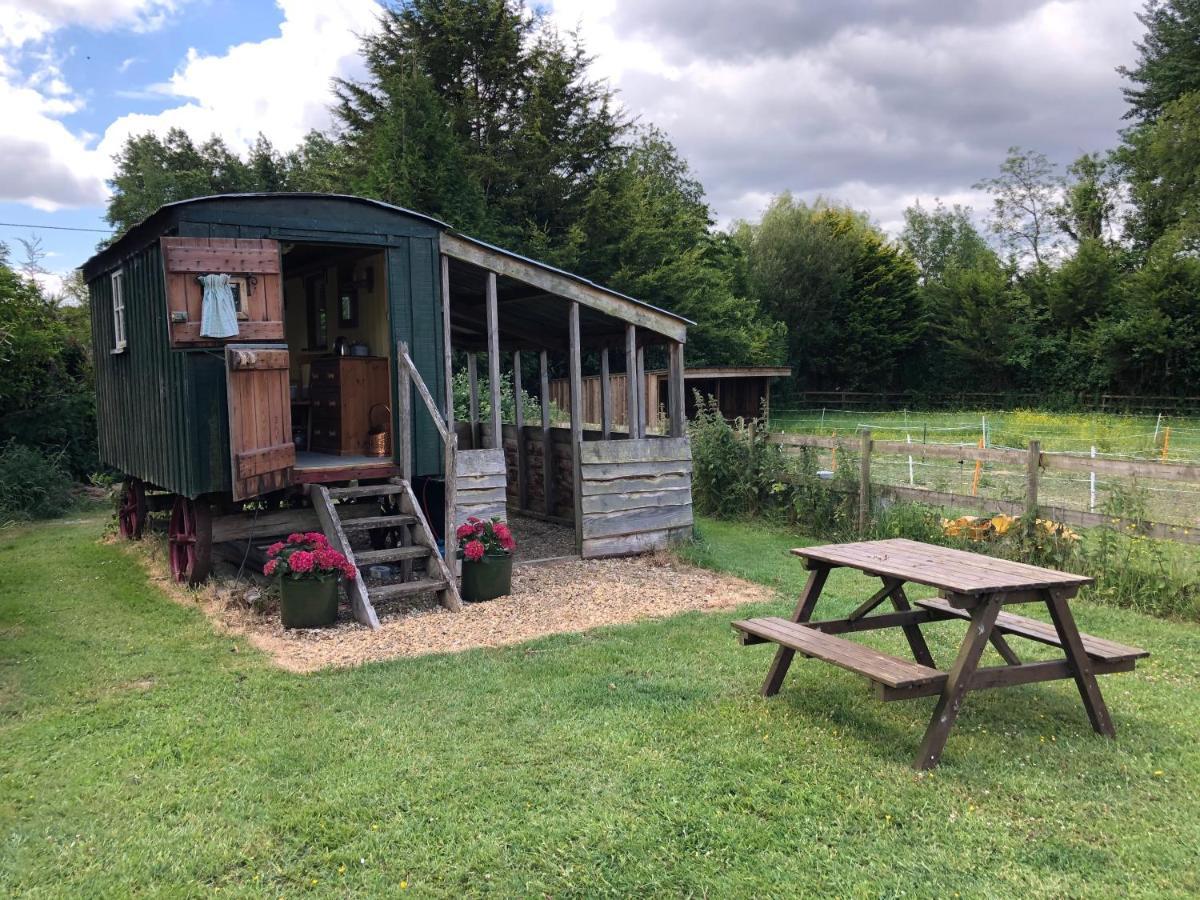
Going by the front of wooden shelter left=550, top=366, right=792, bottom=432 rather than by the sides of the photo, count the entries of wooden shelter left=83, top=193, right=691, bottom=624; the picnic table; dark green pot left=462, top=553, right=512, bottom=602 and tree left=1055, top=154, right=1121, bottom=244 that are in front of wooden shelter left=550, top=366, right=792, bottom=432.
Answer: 3

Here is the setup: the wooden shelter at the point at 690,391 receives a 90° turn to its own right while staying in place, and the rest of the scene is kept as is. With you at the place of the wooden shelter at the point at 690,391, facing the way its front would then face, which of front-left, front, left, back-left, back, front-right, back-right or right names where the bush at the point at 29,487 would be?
front-left

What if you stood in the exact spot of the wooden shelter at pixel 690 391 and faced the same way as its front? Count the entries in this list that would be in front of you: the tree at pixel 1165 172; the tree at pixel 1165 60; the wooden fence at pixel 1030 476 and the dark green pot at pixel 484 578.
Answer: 2

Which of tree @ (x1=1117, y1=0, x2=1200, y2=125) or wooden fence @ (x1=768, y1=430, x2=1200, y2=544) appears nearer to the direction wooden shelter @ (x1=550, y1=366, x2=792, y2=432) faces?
the wooden fence

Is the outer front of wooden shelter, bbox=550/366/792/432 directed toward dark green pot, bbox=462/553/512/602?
yes

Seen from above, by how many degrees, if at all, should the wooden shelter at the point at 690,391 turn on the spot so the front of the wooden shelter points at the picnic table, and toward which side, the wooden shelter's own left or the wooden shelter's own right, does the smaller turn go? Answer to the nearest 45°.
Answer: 0° — it already faces it

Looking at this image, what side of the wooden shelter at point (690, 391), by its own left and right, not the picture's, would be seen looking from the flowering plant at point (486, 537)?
front

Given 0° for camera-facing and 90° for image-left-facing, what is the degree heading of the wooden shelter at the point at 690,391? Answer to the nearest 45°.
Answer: approximately 0°

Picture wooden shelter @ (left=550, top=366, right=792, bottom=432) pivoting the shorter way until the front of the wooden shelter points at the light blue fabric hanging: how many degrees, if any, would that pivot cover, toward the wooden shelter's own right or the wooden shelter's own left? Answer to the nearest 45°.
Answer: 0° — it already faces it

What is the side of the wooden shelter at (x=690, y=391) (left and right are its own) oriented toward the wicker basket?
front

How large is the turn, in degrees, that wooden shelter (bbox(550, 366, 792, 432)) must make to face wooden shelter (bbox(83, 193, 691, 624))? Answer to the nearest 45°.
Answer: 0° — it already faces it

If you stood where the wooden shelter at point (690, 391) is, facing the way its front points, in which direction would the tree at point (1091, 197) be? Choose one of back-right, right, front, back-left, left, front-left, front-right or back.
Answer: back-left

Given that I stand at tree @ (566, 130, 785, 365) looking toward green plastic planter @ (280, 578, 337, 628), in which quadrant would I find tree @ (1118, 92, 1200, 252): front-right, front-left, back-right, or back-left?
back-left

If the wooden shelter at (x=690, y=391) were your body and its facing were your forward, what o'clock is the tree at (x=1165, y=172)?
The tree is roughly at 8 o'clock from the wooden shelter.
